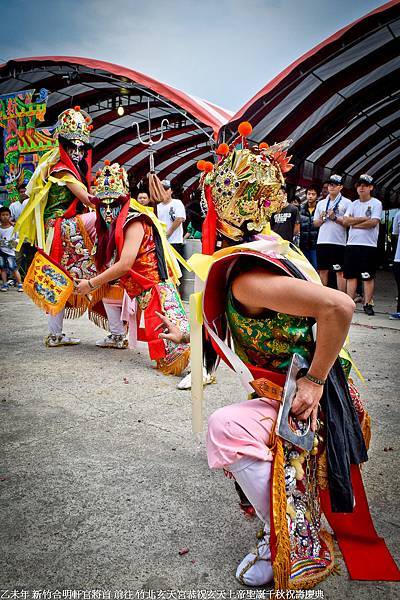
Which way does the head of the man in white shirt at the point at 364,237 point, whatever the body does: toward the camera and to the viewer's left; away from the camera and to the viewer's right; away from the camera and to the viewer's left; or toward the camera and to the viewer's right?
toward the camera and to the viewer's left

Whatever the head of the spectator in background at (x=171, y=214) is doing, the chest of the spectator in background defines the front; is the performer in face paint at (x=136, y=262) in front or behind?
in front

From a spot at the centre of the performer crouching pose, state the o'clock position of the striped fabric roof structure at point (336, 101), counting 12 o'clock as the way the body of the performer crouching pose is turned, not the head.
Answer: The striped fabric roof structure is roughly at 3 o'clock from the performer crouching pose.

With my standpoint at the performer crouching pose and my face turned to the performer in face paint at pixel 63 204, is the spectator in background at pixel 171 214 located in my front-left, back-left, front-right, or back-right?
front-right

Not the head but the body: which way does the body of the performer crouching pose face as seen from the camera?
to the viewer's left

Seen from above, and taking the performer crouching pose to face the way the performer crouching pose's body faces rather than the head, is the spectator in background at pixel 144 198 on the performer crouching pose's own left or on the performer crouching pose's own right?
on the performer crouching pose's own right

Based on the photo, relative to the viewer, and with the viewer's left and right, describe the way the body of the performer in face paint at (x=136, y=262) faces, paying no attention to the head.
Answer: facing the viewer and to the left of the viewer

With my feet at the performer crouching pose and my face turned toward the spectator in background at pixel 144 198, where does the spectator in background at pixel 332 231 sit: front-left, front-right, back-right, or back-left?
front-right

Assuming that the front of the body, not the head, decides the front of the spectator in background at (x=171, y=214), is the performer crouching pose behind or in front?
in front

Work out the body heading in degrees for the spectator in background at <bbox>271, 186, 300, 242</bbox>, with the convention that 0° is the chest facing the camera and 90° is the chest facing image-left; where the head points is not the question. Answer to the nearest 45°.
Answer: approximately 45°
